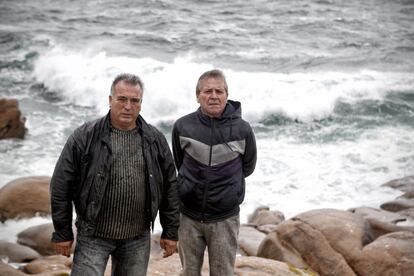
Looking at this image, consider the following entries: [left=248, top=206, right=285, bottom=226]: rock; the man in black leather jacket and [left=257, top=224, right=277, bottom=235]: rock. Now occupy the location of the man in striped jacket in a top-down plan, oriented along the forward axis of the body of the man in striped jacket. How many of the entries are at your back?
2

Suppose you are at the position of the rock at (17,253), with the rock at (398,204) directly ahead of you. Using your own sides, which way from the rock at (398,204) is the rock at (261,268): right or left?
right

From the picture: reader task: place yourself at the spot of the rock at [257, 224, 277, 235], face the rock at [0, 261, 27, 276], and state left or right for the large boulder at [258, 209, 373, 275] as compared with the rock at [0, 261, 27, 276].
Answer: left

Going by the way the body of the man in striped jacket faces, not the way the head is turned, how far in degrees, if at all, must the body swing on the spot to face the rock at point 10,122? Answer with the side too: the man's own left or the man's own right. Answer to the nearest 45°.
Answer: approximately 135° to the man's own right

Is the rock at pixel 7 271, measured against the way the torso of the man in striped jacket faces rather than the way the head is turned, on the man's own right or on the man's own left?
on the man's own right

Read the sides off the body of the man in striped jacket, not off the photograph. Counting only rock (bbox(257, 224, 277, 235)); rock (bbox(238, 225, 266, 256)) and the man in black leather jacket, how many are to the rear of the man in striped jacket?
2

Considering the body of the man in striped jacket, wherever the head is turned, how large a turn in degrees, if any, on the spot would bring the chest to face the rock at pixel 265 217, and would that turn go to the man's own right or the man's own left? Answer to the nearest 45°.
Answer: approximately 180°

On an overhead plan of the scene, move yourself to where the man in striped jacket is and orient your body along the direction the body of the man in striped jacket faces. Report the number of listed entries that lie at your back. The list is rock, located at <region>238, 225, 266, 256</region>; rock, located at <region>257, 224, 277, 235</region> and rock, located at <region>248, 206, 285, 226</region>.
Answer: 3

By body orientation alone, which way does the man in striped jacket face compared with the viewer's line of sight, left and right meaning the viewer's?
facing the viewer

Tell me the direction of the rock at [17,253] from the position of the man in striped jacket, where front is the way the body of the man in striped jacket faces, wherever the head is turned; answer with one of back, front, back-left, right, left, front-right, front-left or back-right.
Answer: back-right

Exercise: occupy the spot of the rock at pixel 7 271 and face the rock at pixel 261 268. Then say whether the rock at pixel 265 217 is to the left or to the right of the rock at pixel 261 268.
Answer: left

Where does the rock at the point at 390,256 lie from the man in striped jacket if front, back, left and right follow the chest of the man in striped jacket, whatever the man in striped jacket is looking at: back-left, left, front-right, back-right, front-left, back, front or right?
back-left

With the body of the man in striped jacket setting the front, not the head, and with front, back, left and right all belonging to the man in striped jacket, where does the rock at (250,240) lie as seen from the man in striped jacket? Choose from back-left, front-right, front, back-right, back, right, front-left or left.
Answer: back
